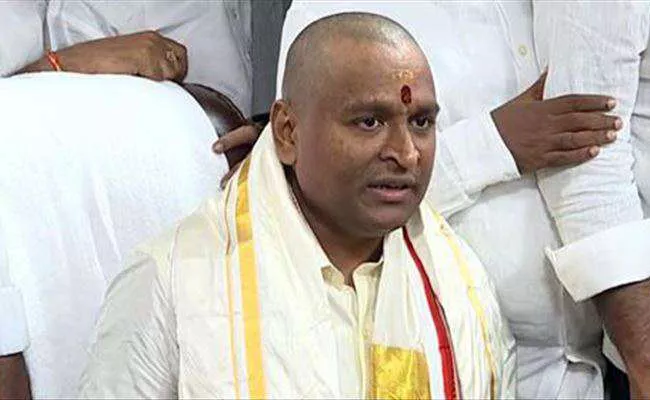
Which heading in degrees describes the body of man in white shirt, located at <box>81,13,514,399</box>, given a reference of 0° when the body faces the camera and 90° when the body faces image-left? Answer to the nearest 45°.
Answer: approximately 315°

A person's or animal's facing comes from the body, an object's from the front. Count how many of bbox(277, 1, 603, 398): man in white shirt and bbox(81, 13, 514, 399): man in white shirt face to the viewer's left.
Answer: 0

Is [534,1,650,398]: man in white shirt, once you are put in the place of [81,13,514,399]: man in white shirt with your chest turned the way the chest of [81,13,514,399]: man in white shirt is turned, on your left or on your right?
on your left

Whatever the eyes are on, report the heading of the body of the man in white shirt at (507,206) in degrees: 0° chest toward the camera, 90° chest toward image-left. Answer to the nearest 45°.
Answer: approximately 315°

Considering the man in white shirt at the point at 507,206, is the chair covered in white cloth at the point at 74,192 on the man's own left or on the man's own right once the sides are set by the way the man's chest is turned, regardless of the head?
on the man's own right

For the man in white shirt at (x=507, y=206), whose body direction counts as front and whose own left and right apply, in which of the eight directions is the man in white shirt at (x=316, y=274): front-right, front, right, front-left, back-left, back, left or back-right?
right
